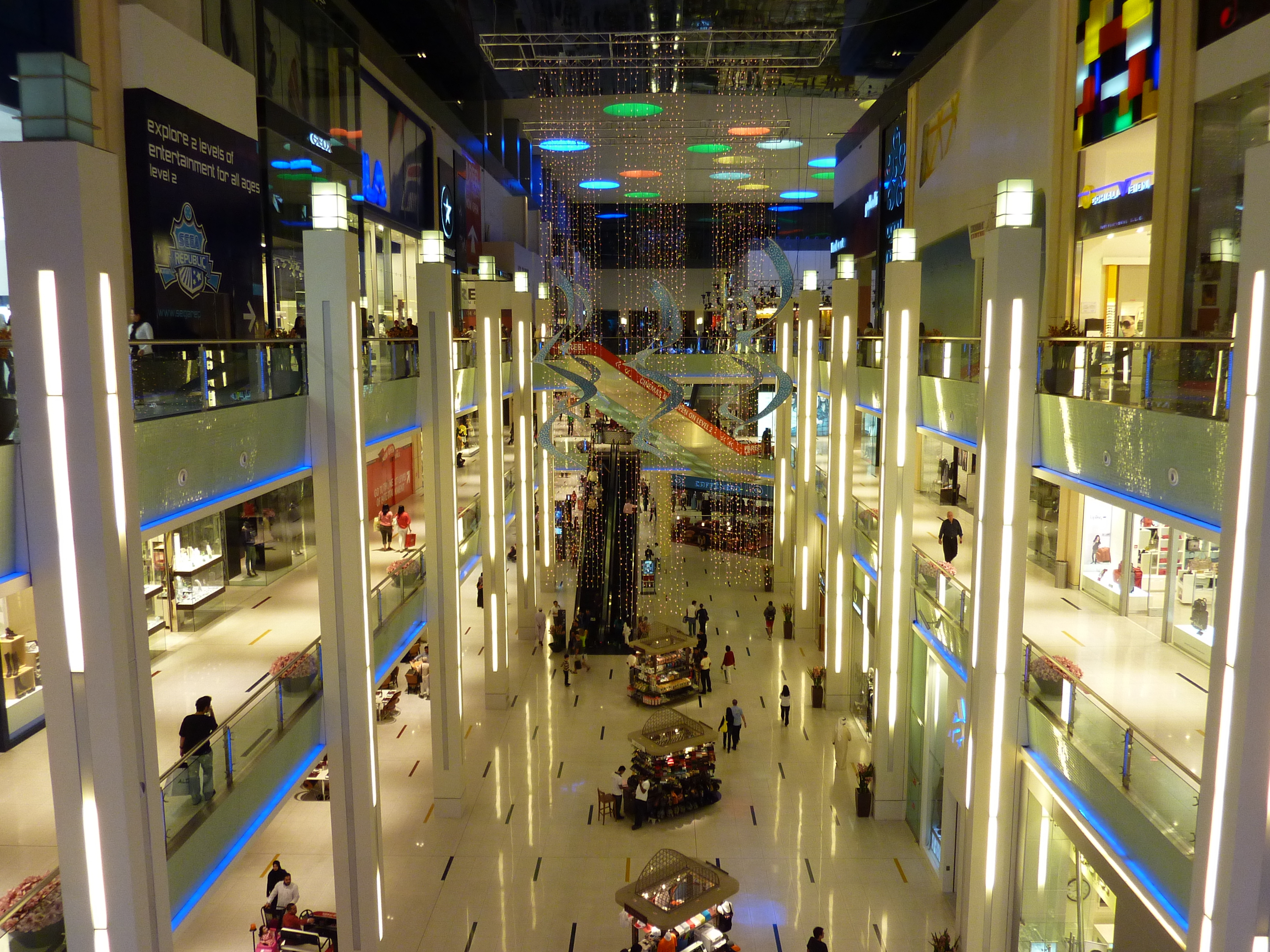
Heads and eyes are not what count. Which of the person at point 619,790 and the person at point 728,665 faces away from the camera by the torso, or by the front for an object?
the person at point 728,665

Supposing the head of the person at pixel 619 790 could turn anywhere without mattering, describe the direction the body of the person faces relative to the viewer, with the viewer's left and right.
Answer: facing to the right of the viewer

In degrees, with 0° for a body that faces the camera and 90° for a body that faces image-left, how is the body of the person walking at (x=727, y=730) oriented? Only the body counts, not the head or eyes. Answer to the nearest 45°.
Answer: approximately 180°

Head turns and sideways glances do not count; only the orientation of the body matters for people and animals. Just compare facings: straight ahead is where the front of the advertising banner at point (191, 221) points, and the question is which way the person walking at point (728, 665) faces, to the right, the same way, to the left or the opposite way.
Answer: to the left

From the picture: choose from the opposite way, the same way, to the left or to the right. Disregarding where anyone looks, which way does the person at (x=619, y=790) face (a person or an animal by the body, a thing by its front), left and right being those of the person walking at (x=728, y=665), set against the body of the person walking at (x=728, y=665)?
to the right

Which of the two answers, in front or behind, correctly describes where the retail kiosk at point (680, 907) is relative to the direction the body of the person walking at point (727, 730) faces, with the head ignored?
behind
